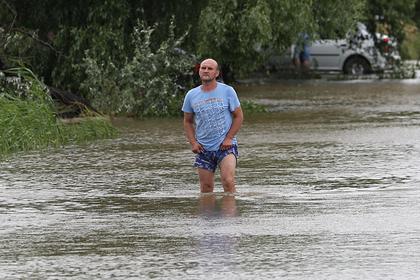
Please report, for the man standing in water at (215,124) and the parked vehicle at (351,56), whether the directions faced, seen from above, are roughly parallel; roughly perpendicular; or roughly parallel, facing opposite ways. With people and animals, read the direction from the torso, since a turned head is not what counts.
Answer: roughly perpendicular

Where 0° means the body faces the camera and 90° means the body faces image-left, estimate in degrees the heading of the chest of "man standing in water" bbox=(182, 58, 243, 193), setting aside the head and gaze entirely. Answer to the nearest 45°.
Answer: approximately 0°

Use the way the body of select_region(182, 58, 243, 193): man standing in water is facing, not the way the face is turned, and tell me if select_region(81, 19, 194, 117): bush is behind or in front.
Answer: behind

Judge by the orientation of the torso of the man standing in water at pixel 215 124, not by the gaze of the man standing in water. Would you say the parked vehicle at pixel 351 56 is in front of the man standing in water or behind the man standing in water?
behind

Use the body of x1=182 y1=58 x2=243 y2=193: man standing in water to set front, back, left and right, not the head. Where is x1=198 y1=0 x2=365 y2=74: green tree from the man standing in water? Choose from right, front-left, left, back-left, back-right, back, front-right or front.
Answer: back

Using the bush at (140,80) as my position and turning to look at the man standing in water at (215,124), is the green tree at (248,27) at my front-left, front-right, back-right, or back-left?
back-left
